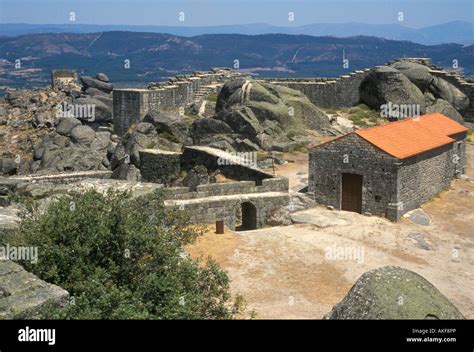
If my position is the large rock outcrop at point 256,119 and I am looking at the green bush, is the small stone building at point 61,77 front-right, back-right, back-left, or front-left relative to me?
back-right

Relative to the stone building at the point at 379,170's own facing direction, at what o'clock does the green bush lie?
The green bush is roughly at 11 o'clock from the stone building.

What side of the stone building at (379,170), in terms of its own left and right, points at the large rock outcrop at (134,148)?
right

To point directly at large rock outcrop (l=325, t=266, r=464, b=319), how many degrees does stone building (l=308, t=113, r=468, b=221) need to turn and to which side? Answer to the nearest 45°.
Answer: approximately 45° to its left

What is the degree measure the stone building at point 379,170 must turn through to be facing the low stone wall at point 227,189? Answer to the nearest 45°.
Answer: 0° — it already faces it

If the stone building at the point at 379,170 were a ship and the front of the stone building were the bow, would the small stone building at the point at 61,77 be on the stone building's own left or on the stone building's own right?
on the stone building's own right

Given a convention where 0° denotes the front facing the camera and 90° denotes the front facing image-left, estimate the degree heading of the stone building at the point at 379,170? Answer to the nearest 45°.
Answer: approximately 45°

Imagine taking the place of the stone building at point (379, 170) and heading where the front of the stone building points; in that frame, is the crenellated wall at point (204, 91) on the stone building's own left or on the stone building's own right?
on the stone building's own right

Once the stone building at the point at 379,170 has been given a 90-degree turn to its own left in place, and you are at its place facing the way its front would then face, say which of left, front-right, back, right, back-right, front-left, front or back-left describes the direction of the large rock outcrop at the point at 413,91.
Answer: back-left

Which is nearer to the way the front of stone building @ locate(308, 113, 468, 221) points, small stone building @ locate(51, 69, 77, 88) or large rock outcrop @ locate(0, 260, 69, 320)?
the large rock outcrop

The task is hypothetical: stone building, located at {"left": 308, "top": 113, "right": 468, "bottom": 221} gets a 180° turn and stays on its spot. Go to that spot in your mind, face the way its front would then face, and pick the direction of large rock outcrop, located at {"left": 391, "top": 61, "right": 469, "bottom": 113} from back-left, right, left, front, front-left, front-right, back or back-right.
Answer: front-left

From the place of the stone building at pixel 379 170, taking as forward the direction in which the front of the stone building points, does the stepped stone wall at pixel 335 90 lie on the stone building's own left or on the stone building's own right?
on the stone building's own right
